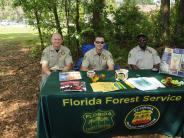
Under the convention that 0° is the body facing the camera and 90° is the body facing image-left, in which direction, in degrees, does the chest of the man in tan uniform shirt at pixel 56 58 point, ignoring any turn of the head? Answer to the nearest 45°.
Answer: approximately 0°

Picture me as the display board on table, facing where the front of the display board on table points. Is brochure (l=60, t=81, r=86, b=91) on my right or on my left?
on my right

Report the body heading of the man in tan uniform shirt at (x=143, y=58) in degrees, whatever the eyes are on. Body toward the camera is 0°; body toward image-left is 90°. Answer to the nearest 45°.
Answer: approximately 0°

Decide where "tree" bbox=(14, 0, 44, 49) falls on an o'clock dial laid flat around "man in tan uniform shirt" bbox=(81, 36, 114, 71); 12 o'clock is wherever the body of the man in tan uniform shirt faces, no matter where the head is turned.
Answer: The tree is roughly at 5 o'clock from the man in tan uniform shirt.

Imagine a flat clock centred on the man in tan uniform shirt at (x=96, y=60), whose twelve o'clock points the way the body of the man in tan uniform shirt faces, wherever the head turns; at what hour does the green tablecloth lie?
The green tablecloth is roughly at 12 o'clock from the man in tan uniform shirt.
